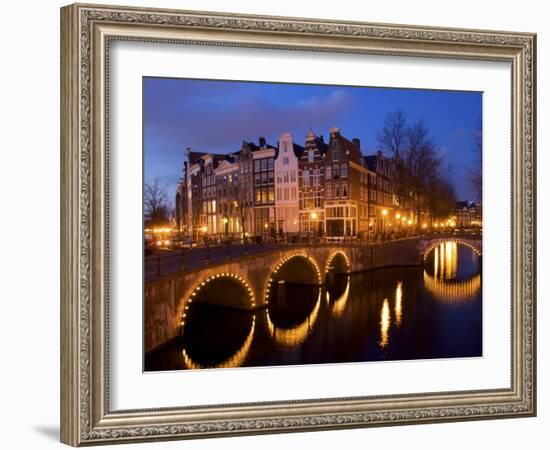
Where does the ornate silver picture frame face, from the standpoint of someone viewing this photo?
facing the viewer and to the right of the viewer
